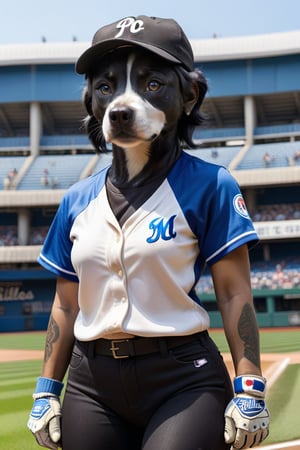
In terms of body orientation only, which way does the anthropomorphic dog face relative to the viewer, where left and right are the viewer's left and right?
facing the viewer and to the left of the viewer
